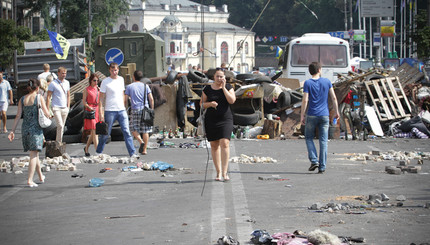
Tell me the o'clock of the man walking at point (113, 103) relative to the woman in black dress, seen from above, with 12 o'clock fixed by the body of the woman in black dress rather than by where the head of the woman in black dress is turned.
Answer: The man walking is roughly at 5 o'clock from the woman in black dress.

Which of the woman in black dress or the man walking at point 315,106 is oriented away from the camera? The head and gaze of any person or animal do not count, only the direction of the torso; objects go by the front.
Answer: the man walking

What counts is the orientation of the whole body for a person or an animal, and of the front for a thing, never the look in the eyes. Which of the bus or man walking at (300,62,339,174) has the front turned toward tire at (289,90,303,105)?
the man walking

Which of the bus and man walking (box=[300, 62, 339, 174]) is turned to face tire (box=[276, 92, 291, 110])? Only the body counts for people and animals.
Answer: the man walking

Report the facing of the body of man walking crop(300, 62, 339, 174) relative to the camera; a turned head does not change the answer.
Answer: away from the camera

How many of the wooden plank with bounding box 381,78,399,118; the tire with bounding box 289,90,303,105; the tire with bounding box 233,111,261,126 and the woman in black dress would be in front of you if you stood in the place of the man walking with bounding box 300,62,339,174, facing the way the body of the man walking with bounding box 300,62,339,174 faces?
3

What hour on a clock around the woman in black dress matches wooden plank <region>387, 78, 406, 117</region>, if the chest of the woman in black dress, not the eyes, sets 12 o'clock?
The wooden plank is roughly at 7 o'clock from the woman in black dress.

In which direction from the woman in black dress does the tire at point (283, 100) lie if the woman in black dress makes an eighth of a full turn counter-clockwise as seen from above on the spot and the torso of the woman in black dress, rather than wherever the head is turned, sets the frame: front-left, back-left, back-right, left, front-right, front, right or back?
back-left

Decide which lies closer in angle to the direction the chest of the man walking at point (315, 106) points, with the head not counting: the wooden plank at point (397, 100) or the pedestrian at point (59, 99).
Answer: the wooden plank
